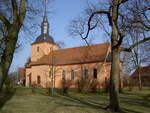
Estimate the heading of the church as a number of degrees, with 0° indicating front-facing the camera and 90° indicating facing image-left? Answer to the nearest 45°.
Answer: approximately 90°
